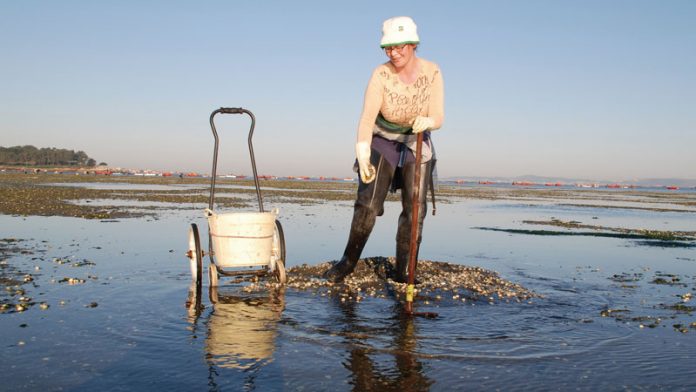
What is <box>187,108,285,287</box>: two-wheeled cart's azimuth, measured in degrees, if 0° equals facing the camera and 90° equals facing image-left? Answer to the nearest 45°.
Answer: approximately 0°

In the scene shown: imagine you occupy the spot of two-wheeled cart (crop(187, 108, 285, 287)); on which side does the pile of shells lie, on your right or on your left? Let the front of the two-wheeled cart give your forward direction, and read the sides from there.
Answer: on your left

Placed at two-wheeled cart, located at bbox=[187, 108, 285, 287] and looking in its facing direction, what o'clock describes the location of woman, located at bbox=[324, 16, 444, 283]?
The woman is roughly at 9 o'clock from the two-wheeled cart.
